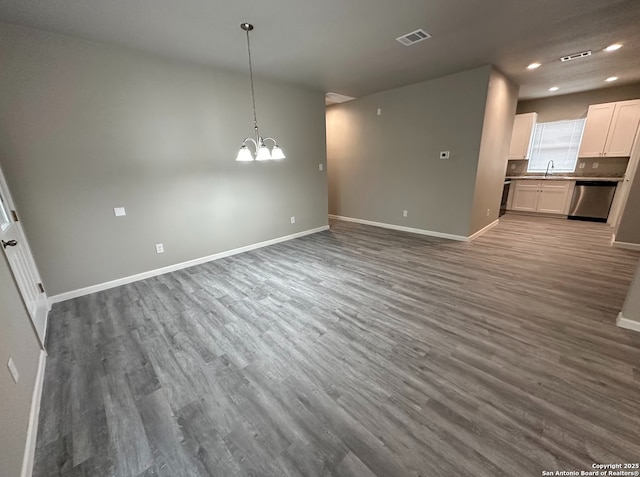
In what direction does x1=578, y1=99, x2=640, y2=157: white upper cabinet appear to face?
toward the camera

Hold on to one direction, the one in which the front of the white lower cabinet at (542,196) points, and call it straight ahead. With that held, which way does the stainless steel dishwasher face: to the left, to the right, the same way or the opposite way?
the same way

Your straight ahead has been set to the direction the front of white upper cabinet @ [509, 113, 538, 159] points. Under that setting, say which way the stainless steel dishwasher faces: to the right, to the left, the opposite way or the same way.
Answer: the same way

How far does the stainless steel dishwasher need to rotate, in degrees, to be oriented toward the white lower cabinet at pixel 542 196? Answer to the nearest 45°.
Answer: approximately 90° to its right

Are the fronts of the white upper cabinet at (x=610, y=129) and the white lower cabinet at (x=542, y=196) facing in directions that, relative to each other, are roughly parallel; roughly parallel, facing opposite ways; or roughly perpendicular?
roughly parallel

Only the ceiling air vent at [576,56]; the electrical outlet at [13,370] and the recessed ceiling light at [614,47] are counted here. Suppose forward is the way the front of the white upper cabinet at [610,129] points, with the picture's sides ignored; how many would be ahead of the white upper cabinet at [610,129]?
3

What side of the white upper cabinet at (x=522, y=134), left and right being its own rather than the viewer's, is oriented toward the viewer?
front

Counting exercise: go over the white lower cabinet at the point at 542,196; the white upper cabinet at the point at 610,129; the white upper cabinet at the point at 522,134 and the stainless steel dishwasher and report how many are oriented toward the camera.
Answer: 4

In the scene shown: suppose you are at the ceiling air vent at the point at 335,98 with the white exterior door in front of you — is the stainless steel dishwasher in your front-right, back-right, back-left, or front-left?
back-left

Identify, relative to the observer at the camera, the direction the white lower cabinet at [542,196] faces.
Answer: facing the viewer

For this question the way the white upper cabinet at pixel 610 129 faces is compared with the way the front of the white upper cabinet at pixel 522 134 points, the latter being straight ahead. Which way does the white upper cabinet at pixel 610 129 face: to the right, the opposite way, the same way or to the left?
the same way

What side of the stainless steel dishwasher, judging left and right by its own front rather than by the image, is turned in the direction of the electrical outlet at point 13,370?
front

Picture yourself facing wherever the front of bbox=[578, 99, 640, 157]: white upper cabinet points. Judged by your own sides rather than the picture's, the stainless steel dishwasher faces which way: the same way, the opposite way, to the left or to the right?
the same way
